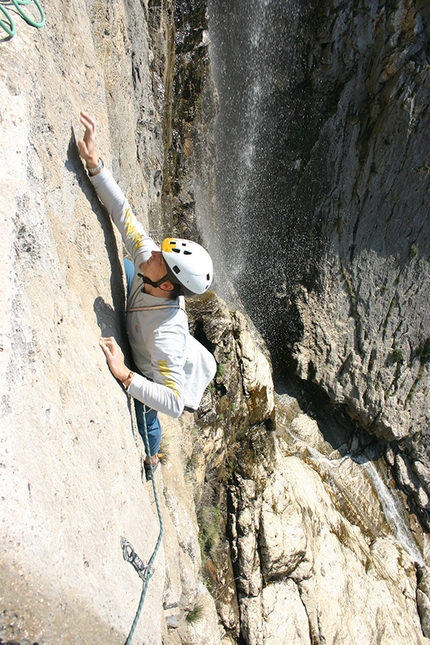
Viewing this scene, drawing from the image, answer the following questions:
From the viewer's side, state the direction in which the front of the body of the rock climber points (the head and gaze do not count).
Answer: to the viewer's left

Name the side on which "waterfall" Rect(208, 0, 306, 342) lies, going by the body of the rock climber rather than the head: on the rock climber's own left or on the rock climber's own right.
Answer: on the rock climber's own right

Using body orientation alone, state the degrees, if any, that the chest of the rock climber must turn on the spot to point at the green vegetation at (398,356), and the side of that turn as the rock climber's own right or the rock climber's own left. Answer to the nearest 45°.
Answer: approximately 135° to the rock climber's own right
